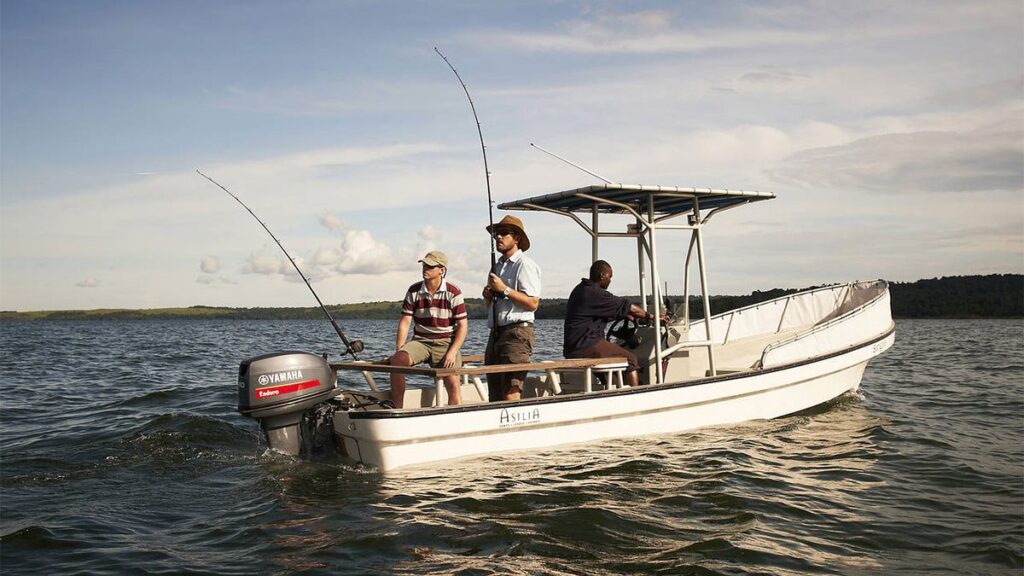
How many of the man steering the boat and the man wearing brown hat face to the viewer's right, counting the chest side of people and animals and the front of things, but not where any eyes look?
1

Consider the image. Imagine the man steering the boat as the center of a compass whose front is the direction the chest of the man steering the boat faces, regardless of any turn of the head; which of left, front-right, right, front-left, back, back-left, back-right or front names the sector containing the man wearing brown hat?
back-right

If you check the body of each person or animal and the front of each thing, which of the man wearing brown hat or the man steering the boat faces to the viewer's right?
the man steering the boat

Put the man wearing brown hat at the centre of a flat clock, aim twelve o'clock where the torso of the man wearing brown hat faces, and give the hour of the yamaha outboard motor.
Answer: The yamaha outboard motor is roughly at 1 o'clock from the man wearing brown hat.

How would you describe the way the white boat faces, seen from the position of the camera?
facing away from the viewer and to the right of the viewer

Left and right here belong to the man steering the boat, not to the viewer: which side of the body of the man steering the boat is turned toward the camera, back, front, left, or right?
right

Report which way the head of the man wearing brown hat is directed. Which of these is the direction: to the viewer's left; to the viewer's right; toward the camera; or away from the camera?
to the viewer's left

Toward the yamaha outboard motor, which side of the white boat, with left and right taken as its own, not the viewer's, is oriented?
back

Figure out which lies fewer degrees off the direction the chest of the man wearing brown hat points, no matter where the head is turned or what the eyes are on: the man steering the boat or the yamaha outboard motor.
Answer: the yamaha outboard motor

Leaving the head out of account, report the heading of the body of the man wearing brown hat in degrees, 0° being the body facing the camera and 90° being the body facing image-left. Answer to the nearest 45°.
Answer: approximately 45°

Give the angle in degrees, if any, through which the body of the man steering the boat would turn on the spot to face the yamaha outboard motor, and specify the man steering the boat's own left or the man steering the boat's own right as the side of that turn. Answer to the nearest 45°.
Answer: approximately 135° to the man steering the boat's own right
